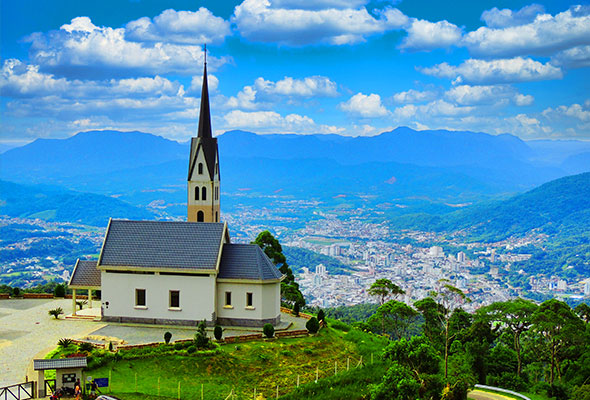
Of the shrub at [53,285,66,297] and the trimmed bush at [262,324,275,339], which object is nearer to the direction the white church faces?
the shrub

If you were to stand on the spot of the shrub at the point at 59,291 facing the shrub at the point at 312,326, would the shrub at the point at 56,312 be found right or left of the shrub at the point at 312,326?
right

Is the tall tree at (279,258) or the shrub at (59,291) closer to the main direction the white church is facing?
the shrub

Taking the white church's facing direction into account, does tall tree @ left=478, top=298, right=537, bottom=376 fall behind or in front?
behind

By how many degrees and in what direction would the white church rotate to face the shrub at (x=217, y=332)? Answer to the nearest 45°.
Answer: approximately 90° to its left

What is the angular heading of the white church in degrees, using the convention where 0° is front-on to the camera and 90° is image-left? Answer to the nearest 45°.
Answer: approximately 90°

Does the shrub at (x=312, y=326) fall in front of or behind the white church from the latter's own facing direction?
behind

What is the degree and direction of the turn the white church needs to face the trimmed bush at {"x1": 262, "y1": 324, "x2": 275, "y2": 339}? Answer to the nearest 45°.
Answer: approximately 135° to its left
